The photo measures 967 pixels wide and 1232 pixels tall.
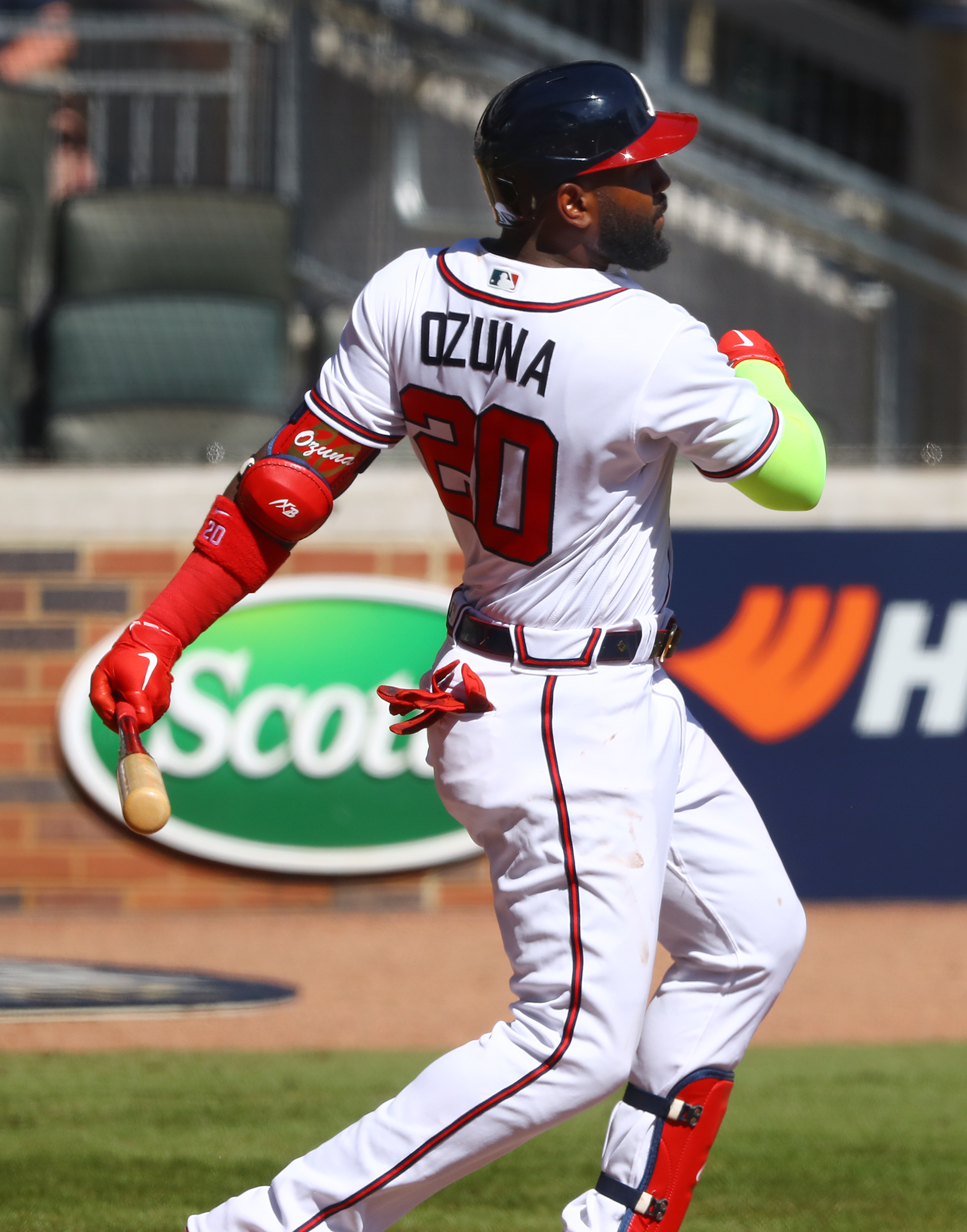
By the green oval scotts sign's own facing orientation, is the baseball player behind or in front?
in front

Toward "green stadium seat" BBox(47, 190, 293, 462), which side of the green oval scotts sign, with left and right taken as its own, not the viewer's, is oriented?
back

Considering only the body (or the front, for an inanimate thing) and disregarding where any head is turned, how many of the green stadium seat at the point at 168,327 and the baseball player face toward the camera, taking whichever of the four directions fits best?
1

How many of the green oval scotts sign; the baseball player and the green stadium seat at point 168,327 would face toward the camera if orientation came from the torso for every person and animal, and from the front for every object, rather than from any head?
2

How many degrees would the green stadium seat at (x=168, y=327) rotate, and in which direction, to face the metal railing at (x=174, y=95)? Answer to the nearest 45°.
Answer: approximately 180°

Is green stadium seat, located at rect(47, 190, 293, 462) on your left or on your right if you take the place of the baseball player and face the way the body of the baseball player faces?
on your left

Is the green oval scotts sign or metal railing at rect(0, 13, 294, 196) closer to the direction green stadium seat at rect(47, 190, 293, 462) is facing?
the green oval scotts sign

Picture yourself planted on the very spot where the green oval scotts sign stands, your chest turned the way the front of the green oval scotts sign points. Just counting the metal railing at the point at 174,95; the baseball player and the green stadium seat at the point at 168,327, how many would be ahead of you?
1

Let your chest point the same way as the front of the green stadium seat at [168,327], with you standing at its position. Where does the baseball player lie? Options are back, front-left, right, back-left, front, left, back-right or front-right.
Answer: front

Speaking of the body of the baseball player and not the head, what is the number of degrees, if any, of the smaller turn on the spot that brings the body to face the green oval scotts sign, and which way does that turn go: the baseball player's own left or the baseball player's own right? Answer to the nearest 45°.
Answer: approximately 45° to the baseball player's own left

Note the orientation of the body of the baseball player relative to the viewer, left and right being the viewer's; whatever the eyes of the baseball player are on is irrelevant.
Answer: facing away from the viewer and to the right of the viewer

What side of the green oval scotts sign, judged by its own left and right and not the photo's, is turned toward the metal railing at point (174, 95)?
back

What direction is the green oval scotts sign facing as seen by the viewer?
toward the camera

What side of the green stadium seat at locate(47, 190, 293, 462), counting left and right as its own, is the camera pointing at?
front
